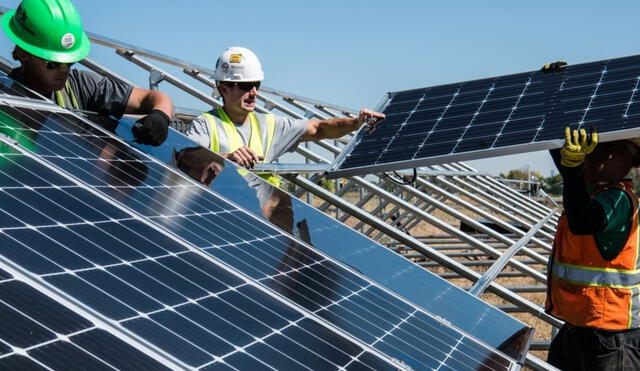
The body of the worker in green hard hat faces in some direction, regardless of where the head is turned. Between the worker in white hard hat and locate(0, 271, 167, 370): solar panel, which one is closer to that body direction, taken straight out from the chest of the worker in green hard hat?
the solar panel

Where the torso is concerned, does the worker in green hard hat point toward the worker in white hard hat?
no

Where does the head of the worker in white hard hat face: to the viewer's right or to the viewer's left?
to the viewer's right

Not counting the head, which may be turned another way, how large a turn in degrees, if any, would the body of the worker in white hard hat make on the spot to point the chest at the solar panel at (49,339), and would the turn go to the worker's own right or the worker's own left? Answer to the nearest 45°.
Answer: approximately 45° to the worker's own right

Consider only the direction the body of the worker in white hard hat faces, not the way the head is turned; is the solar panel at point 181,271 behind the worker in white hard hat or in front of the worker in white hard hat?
in front

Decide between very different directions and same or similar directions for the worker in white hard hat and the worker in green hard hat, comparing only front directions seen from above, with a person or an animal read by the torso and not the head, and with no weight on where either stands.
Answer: same or similar directions

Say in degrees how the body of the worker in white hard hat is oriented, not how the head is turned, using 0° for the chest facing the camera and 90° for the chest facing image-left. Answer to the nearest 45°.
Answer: approximately 315°

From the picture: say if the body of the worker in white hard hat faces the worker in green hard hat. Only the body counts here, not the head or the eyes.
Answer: no

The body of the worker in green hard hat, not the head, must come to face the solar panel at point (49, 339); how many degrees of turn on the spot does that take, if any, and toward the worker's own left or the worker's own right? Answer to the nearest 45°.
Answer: approximately 45° to the worker's own right

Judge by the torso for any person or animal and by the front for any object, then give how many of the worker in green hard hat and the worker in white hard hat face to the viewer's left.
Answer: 0

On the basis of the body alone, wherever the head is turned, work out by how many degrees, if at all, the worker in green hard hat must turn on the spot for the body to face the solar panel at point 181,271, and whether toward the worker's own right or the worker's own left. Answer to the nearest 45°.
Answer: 0° — they already face it

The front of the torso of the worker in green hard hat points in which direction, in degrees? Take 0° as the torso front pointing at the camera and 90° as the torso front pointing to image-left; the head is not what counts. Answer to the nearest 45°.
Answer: approximately 315°
